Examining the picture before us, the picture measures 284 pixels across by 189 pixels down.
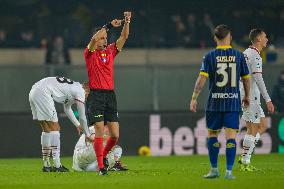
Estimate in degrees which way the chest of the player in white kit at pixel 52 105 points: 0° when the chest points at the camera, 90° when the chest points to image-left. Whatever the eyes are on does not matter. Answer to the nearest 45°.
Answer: approximately 270°

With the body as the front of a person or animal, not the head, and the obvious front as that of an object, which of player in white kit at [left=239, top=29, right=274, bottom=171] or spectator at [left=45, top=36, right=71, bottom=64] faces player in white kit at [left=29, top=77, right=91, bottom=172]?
the spectator

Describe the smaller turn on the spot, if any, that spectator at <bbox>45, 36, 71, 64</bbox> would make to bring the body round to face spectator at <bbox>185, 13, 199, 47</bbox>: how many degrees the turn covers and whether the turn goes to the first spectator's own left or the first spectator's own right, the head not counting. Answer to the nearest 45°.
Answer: approximately 90° to the first spectator's own left

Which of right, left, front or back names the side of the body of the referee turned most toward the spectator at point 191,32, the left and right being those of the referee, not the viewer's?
back

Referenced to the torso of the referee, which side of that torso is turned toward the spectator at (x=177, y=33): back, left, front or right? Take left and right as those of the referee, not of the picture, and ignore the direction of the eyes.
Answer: back

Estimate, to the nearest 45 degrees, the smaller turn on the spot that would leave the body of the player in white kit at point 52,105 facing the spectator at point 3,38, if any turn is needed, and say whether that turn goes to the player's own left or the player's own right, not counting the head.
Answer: approximately 90° to the player's own left
